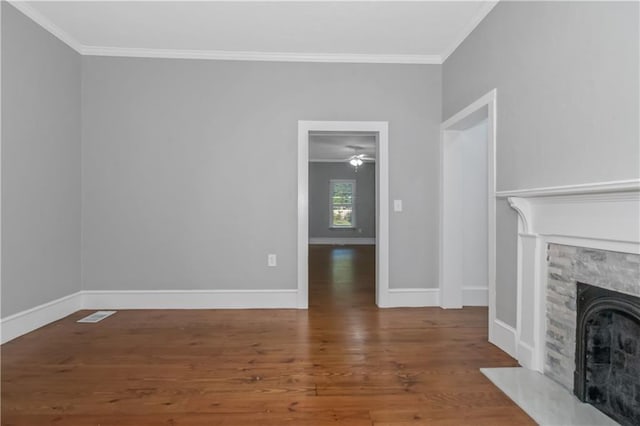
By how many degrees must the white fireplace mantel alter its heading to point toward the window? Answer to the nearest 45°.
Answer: approximately 90° to its right

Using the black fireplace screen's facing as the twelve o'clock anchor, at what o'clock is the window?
The window is roughly at 3 o'clock from the black fireplace screen.

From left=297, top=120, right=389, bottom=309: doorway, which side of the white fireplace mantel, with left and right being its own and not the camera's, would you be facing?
right

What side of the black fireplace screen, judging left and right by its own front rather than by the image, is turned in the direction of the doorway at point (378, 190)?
right

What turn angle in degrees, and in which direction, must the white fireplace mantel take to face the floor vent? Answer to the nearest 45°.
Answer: approximately 45° to its right

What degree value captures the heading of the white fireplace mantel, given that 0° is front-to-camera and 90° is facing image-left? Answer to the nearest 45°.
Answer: approximately 45°

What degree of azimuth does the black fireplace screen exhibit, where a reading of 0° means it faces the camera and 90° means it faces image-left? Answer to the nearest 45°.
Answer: approximately 45°
